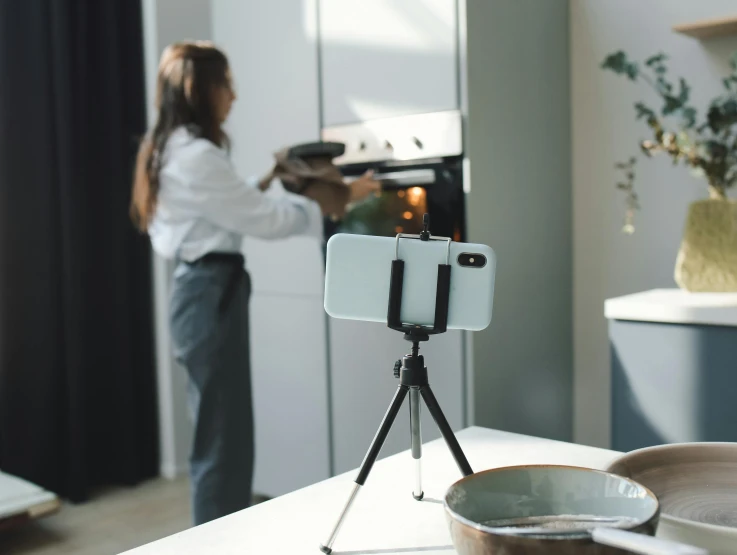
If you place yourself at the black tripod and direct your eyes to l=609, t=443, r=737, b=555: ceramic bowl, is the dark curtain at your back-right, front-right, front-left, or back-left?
back-left

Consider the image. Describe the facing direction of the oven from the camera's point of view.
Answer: facing the viewer and to the left of the viewer

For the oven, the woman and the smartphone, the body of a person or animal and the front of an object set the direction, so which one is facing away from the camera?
the smartphone

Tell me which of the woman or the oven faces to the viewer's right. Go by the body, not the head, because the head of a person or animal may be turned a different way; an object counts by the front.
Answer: the woman

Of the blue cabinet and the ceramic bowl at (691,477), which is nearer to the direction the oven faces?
the ceramic bowl

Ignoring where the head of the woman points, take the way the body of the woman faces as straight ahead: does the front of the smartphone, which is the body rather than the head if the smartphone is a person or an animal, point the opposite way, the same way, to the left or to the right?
to the left

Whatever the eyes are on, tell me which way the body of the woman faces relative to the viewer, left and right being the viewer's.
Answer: facing to the right of the viewer

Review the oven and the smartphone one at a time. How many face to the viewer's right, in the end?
0

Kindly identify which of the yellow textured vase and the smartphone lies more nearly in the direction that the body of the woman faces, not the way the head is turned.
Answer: the yellow textured vase

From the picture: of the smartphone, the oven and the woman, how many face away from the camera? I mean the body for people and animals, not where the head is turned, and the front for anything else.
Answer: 1

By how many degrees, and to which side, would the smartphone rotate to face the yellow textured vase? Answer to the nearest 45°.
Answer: approximately 45° to its right

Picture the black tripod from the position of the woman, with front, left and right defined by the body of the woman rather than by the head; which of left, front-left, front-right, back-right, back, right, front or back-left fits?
right

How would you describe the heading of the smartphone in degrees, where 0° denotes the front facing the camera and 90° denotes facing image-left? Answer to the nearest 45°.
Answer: approximately 180°
